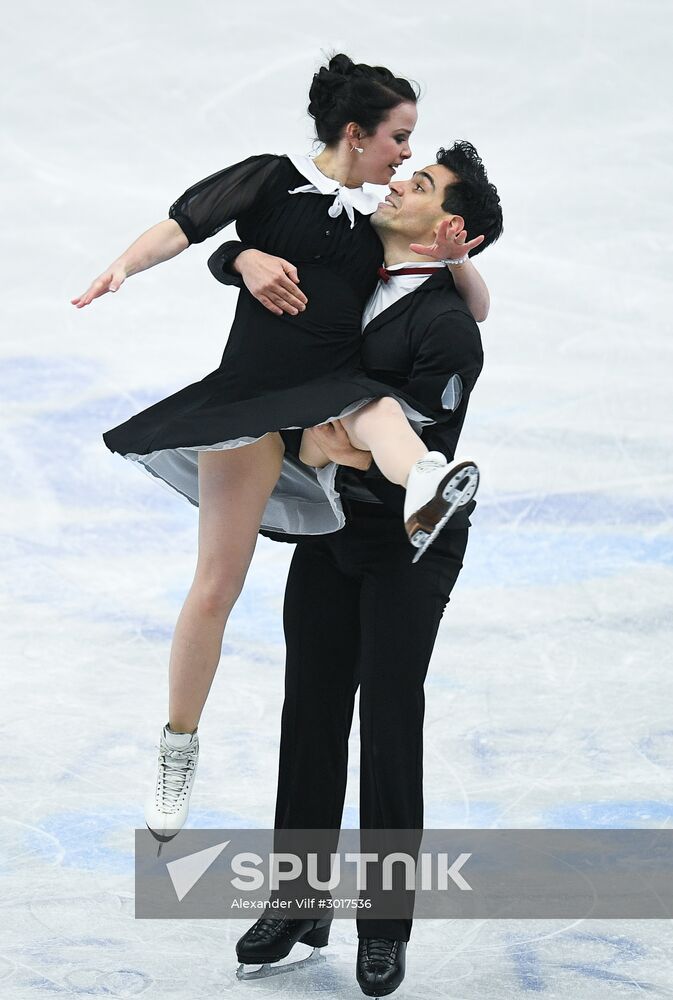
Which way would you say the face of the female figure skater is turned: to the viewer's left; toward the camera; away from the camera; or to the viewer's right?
to the viewer's right

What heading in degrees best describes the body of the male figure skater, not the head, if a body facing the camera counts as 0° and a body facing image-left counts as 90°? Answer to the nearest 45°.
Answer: approximately 45°

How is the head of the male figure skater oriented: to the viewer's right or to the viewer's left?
to the viewer's left
